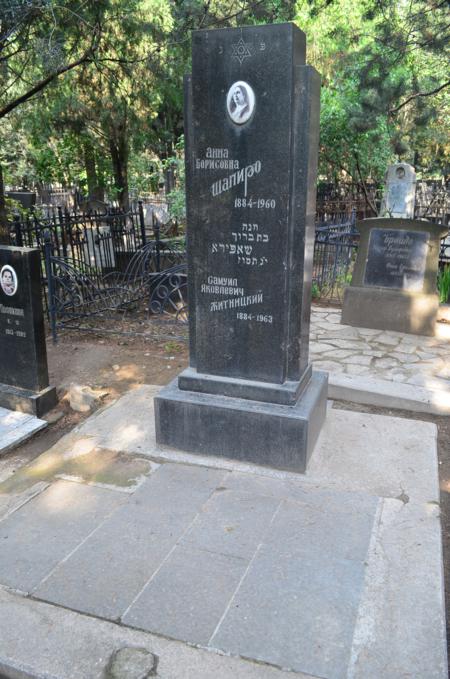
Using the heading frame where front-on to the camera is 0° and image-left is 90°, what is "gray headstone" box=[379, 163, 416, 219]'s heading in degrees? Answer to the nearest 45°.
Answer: approximately 0°

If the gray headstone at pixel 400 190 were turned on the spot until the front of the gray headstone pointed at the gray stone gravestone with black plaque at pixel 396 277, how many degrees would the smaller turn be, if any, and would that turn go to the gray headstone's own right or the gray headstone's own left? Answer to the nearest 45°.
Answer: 0° — it already faces it

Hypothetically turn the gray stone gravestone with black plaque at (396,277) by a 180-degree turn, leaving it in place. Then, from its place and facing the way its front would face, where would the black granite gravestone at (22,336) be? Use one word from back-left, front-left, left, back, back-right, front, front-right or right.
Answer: back-left

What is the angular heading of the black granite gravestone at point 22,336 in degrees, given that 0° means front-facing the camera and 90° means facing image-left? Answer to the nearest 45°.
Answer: approximately 45°

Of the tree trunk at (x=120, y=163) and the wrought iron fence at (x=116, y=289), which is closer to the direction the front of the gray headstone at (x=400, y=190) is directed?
the wrought iron fence

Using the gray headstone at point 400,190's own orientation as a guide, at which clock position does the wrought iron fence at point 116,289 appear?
The wrought iron fence is roughly at 1 o'clock from the gray headstone.

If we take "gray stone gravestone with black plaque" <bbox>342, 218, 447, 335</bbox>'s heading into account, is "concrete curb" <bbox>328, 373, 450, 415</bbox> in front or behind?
in front

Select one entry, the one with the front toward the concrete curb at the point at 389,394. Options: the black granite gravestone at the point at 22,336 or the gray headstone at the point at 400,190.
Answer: the gray headstone

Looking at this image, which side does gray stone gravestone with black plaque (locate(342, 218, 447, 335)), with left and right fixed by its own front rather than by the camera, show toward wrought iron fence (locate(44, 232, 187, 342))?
right

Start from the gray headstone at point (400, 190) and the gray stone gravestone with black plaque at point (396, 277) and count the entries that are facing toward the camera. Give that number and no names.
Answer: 2

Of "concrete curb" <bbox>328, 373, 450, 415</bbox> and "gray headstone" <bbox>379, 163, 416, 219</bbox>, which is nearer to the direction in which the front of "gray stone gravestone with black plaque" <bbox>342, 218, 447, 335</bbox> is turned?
the concrete curb

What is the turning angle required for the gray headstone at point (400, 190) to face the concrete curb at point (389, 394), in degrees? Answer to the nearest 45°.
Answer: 0° — it already faces it

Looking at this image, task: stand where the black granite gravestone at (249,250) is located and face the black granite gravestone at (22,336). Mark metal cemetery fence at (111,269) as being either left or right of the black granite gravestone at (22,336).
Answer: right

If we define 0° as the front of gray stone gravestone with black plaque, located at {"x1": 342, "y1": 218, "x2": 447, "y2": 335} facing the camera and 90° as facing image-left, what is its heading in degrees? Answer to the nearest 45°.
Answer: approximately 0°

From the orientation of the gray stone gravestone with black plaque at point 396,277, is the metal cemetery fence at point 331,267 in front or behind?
behind

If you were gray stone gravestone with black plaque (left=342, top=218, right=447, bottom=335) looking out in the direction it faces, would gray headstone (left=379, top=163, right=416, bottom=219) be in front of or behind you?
behind
